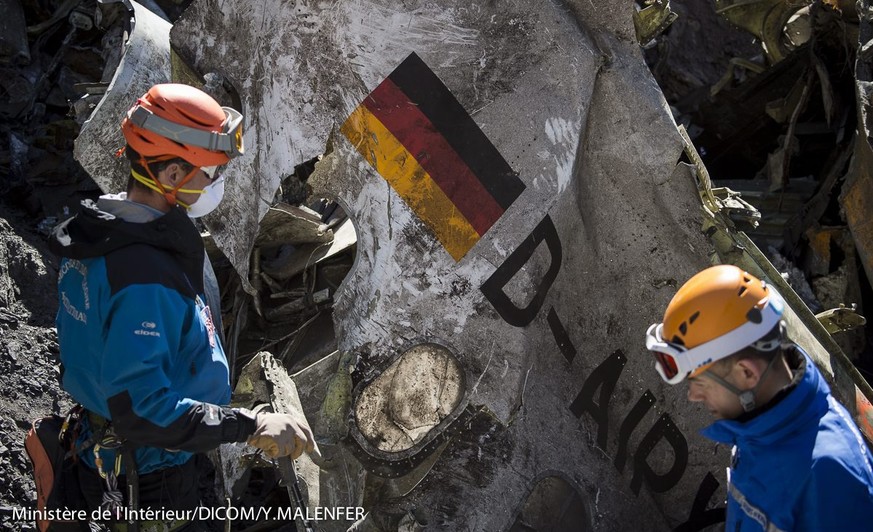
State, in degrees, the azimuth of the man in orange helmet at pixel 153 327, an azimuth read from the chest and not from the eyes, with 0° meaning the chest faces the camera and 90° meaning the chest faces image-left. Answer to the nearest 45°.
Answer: approximately 270°

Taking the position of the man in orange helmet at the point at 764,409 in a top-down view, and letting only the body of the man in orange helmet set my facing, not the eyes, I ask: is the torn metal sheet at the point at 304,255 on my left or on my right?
on my right

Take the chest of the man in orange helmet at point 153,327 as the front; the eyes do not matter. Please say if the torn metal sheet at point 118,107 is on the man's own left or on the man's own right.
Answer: on the man's own left

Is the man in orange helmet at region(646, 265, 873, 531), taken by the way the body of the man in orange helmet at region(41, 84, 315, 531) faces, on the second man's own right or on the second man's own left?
on the second man's own right

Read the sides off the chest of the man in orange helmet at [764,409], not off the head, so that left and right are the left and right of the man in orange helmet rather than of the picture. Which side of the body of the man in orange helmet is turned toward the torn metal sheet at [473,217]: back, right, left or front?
right

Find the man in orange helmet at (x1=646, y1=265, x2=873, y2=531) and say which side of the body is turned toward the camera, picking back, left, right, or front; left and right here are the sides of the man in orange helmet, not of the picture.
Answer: left

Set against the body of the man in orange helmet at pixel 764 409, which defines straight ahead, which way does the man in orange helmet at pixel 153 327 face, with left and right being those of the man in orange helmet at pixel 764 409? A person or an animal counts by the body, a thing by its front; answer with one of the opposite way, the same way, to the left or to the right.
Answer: the opposite way

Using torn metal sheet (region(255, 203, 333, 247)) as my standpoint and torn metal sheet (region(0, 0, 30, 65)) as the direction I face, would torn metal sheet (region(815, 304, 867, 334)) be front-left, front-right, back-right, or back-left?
back-right

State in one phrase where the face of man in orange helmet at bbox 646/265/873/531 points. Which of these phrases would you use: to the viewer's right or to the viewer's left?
to the viewer's left

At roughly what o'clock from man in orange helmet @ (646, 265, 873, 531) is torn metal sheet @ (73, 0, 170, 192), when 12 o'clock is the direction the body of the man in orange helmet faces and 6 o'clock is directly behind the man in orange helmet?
The torn metal sheet is roughly at 2 o'clock from the man in orange helmet.

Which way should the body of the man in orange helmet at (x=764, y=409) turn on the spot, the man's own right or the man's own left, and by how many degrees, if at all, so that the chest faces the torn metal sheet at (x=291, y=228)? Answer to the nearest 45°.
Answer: approximately 45° to the man's own right

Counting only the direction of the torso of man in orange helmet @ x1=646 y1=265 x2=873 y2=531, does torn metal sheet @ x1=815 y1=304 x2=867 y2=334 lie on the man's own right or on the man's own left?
on the man's own right

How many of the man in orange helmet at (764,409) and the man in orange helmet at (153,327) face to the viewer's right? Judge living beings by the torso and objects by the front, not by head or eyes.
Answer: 1
